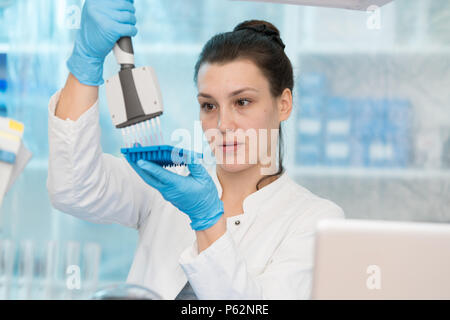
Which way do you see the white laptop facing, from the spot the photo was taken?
facing away from the viewer

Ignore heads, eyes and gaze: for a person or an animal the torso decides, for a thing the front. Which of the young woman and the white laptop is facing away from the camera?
the white laptop

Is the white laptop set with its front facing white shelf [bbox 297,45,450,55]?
yes

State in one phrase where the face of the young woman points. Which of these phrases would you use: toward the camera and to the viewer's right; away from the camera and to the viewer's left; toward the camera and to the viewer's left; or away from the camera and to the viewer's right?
toward the camera and to the viewer's left

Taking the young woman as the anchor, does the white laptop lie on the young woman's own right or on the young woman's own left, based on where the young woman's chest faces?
on the young woman's own left

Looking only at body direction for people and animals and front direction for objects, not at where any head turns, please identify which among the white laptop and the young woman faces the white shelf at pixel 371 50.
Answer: the white laptop

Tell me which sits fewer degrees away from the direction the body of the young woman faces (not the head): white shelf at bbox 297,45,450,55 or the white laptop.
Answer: the white laptop

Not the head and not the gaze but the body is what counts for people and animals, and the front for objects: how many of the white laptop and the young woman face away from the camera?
1
